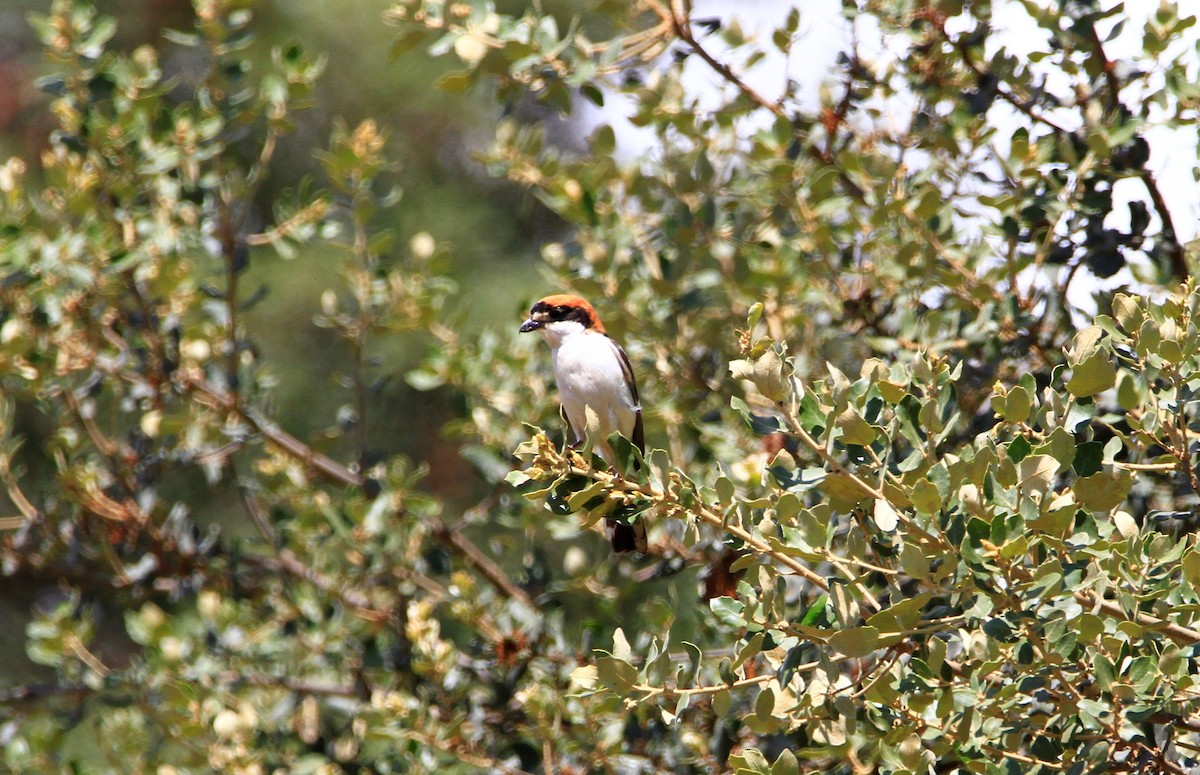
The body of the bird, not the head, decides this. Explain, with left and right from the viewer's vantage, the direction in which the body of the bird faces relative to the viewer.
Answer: facing the viewer and to the left of the viewer
